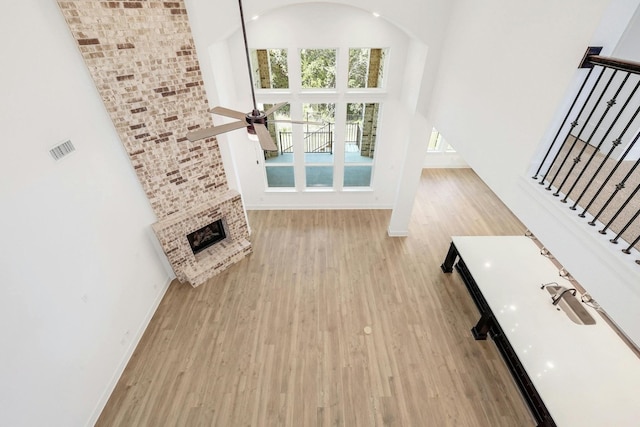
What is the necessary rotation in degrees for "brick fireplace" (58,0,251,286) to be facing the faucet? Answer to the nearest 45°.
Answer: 0° — it already faces it

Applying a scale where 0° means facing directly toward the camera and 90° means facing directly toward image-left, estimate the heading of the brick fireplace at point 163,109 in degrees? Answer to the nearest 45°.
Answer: approximately 315°

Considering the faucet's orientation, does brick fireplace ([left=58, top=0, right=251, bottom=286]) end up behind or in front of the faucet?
behind

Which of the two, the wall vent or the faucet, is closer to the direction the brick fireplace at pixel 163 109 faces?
the faucet

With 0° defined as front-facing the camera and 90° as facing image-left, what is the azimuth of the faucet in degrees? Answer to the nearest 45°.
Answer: approximately 270°
